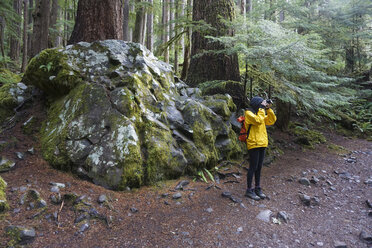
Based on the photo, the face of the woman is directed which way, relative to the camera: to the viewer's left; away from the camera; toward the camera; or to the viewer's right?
to the viewer's right

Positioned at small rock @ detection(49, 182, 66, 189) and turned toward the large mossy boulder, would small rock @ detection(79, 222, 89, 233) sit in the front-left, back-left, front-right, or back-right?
back-right

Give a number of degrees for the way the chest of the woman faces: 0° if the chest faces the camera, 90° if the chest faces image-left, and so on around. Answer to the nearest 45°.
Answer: approximately 315°

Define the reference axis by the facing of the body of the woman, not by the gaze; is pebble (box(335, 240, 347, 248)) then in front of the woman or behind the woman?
in front

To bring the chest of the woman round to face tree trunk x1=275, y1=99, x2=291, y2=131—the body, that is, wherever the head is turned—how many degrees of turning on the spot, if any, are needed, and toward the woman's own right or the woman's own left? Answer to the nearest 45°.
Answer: approximately 135° to the woman's own left
